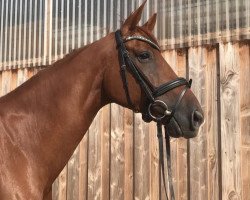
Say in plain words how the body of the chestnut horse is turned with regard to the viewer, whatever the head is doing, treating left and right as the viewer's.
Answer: facing to the right of the viewer
